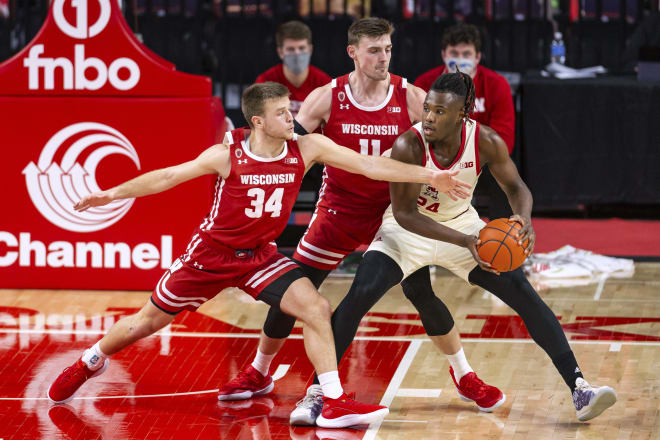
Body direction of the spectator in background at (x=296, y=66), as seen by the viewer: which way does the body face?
toward the camera

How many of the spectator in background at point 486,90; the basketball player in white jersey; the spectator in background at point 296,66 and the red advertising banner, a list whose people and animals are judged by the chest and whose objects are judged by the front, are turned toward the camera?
4

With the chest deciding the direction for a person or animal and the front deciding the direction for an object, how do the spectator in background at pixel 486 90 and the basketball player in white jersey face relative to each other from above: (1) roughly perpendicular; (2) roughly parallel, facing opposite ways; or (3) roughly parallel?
roughly parallel

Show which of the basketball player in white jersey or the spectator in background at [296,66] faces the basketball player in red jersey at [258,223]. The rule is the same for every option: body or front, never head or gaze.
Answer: the spectator in background

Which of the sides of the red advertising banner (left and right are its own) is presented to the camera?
front

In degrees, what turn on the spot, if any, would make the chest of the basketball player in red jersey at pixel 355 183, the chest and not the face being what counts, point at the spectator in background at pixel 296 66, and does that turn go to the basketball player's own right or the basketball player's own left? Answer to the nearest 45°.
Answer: approximately 180°

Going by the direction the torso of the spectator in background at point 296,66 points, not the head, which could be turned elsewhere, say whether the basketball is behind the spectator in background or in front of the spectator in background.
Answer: in front

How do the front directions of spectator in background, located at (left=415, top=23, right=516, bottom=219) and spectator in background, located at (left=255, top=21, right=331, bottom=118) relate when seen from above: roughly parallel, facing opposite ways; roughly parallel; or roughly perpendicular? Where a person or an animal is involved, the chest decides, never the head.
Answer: roughly parallel

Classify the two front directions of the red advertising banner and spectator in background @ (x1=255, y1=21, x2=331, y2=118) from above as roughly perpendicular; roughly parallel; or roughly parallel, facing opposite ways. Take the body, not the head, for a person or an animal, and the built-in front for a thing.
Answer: roughly parallel

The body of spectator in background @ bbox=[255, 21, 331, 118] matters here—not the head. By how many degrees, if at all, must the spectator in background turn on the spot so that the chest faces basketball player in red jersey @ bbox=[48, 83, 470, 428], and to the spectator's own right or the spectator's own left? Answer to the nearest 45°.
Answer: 0° — they already face them

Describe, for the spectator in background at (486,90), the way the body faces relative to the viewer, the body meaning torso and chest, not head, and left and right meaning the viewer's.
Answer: facing the viewer

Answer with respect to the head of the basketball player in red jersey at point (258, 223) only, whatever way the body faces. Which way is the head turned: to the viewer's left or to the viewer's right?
to the viewer's right

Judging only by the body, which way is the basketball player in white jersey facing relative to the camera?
toward the camera

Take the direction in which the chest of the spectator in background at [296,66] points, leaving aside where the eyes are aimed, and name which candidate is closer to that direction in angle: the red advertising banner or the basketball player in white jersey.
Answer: the basketball player in white jersey

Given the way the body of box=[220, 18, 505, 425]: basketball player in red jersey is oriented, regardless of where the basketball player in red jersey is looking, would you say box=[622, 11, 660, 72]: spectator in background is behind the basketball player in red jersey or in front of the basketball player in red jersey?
behind

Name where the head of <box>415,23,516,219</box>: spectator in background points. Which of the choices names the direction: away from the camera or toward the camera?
toward the camera

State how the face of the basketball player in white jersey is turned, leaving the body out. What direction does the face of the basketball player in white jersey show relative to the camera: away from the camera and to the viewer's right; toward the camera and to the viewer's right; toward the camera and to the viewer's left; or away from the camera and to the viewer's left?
toward the camera and to the viewer's left

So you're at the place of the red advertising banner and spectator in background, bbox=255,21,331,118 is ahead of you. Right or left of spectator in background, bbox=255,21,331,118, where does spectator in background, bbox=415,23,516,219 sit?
right

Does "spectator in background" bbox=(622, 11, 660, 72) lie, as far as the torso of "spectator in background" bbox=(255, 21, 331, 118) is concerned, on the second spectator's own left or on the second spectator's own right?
on the second spectator's own left

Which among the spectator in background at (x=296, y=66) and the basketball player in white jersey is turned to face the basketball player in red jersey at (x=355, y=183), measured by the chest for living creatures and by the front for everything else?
the spectator in background

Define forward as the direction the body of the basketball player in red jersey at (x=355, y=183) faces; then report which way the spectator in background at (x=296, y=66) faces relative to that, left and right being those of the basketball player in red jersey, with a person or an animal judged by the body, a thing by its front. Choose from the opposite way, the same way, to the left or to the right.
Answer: the same way

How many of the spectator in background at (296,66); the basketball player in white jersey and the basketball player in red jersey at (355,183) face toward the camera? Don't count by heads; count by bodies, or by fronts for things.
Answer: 3
